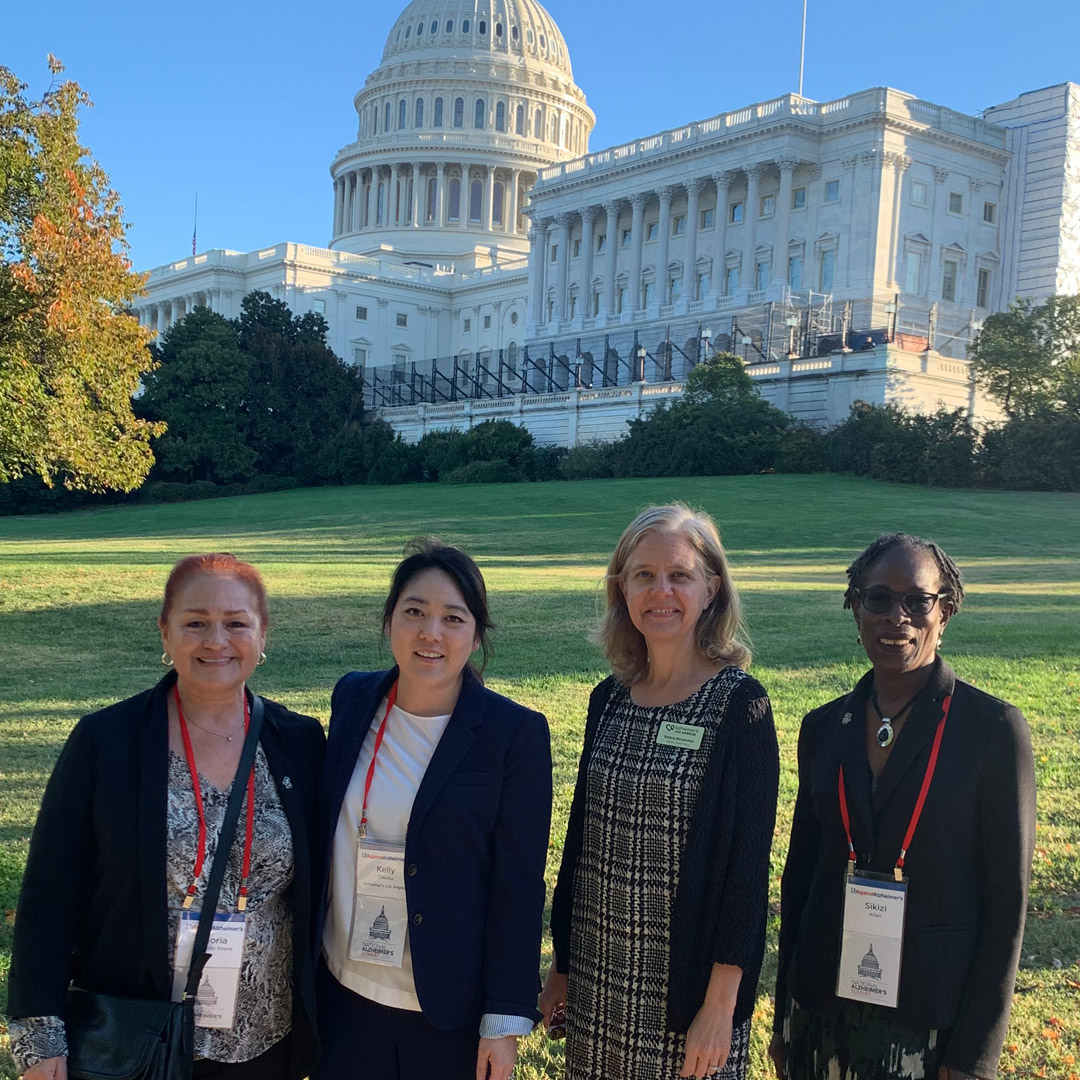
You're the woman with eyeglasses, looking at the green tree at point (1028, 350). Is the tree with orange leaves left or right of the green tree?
left

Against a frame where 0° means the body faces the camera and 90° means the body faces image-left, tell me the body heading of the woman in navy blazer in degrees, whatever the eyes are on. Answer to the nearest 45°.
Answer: approximately 45°

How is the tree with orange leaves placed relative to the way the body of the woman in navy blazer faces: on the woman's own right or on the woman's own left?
on the woman's own right

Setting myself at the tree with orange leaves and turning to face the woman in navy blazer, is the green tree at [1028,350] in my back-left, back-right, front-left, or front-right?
back-left

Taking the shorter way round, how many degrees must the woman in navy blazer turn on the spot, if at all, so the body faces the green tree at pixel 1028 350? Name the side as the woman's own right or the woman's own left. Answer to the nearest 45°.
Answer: approximately 180°

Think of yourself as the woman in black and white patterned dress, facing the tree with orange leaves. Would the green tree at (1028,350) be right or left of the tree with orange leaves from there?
right

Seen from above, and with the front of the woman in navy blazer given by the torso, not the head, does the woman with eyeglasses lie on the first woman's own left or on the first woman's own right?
on the first woman's own left
